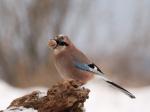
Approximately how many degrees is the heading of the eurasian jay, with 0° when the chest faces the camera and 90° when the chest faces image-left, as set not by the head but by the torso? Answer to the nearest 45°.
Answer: approximately 90°
